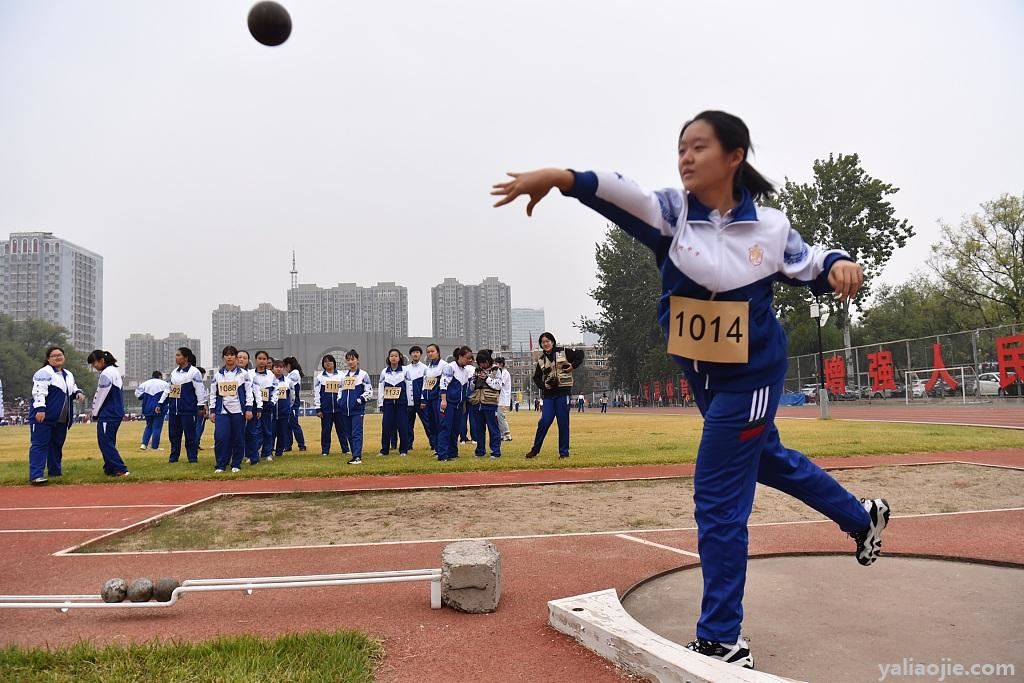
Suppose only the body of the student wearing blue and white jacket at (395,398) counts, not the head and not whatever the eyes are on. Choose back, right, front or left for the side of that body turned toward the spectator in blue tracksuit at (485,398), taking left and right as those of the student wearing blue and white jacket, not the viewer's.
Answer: left

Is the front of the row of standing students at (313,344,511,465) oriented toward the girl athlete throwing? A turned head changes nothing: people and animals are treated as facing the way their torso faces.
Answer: yes

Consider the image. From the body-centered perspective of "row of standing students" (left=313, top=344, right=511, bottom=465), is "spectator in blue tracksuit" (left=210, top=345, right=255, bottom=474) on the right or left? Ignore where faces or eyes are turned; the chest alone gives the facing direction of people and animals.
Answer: on their right

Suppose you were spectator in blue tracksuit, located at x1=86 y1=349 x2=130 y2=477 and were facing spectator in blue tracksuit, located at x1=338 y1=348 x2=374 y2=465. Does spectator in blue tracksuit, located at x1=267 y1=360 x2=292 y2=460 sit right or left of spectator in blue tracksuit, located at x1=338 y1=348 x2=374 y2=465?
left

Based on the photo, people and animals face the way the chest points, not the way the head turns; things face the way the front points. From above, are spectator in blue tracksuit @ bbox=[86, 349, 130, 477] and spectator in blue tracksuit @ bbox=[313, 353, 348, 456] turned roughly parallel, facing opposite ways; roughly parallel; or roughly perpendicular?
roughly perpendicular

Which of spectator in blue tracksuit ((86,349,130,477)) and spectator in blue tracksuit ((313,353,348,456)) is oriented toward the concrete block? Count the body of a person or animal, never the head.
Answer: spectator in blue tracksuit ((313,353,348,456))

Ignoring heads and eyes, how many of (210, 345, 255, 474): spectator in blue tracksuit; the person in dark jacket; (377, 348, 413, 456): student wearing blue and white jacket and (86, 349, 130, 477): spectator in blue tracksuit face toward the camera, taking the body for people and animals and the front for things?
3

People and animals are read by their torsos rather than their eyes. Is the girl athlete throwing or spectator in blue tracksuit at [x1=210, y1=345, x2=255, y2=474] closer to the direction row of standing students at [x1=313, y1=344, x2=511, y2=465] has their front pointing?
the girl athlete throwing
